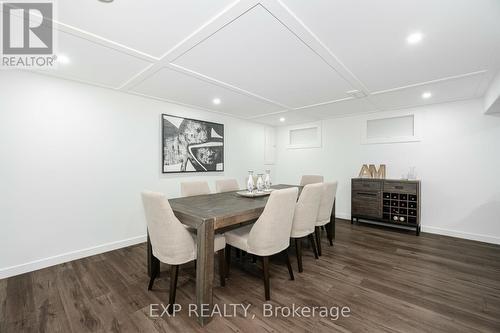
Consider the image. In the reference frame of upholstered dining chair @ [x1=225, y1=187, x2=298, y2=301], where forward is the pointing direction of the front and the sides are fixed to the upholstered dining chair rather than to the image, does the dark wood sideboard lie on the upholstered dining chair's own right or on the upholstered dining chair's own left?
on the upholstered dining chair's own right

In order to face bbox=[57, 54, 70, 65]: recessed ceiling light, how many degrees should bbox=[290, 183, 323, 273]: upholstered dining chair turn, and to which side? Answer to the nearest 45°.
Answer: approximately 45° to its left

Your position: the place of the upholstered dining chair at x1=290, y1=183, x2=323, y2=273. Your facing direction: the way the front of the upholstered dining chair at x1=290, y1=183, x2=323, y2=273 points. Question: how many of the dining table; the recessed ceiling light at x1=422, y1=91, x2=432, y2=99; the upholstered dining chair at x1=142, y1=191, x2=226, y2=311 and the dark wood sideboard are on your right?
2

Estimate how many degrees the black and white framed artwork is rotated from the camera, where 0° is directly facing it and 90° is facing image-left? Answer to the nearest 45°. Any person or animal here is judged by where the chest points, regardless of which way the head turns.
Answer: approximately 315°

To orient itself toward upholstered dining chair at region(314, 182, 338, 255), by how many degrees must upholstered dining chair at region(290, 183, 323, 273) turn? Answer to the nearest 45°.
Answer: approximately 90° to its right

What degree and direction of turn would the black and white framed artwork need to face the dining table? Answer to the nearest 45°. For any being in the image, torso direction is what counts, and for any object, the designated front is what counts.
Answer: approximately 45° to its right

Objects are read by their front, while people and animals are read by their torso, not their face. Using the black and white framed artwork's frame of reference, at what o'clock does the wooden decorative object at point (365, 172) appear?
The wooden decorative object is roughly at 11 o'clock from the black and white framed artwork.
